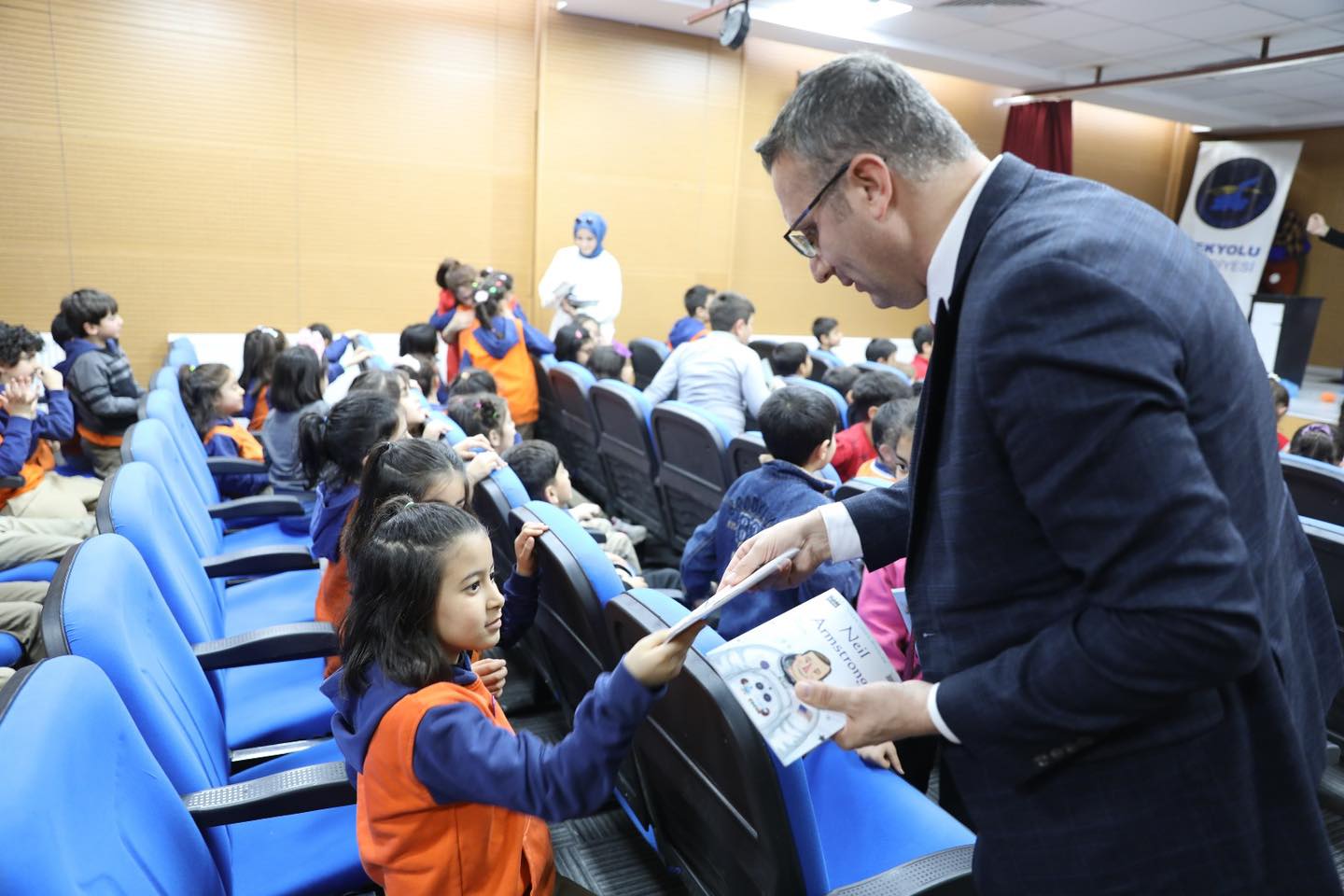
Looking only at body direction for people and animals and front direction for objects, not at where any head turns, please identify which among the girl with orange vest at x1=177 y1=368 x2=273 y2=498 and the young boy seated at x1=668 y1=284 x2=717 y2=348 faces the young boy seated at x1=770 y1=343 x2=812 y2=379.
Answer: the girl with orange vest

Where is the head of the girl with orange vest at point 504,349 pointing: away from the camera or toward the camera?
away from the camera

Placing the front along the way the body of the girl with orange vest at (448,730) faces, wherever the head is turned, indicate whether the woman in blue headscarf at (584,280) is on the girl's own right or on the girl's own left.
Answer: on the girl's own left

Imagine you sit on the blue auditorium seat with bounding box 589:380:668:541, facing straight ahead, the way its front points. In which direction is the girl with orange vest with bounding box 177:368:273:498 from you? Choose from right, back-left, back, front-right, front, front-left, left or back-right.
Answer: back-left

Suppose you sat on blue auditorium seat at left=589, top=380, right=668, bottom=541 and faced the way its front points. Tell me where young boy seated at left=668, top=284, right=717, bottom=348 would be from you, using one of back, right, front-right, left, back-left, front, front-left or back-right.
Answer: front-left

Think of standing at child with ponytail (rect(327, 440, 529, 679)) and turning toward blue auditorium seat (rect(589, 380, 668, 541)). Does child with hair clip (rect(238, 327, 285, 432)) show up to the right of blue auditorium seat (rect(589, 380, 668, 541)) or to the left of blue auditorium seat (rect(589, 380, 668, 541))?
left

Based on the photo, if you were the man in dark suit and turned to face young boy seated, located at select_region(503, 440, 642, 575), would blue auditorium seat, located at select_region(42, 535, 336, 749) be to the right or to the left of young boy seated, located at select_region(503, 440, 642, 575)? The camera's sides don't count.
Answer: left

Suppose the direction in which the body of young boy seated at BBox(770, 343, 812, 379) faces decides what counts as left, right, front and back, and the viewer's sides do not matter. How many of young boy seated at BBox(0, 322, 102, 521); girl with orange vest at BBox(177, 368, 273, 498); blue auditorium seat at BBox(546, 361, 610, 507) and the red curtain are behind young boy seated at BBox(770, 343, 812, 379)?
3

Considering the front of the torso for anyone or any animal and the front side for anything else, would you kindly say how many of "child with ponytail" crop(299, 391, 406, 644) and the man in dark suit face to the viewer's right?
1

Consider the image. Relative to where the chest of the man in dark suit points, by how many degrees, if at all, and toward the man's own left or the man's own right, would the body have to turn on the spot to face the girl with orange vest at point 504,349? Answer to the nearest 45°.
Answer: approximately 45° to the man's own right

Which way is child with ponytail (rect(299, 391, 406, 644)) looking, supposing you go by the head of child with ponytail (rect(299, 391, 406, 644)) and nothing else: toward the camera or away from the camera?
away from the camera

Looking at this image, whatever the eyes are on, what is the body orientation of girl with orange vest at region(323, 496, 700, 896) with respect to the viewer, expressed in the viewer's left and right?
facing to the right of the viewer

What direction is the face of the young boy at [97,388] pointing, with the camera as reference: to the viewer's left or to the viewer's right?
to the viewer's right

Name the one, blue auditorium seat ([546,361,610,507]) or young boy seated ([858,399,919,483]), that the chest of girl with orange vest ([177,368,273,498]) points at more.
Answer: the blue auditorium seat

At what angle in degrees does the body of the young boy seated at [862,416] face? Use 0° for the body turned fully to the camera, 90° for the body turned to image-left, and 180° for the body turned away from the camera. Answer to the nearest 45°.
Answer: approximately 225°

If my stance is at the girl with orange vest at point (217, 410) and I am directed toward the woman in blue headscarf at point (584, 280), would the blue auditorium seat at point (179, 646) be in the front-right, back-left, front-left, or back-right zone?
back-right
